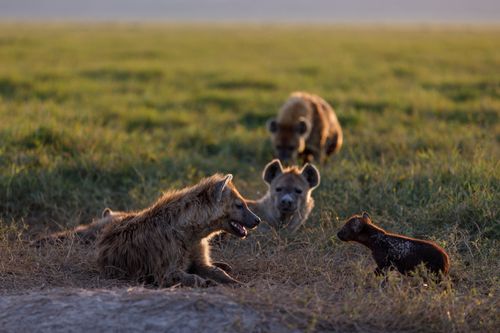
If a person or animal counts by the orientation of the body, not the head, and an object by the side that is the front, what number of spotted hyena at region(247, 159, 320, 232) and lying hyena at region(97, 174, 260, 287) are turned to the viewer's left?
0

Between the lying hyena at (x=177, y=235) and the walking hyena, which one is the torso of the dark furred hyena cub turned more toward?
the lying hyena

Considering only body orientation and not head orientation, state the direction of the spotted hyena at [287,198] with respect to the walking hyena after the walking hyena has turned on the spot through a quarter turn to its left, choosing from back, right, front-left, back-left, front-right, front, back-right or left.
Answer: front-right

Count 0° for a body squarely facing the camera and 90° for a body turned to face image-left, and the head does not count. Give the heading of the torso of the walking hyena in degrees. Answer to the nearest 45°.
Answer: approximately 45°

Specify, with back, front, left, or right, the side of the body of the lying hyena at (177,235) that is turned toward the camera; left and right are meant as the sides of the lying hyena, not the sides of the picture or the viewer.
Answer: right

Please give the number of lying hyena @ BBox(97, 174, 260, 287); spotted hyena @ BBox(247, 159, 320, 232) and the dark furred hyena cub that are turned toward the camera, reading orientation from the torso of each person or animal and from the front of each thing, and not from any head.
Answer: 1

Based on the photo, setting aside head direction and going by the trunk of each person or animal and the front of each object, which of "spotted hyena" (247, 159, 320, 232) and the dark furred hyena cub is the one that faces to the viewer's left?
the dark furred hyena cub

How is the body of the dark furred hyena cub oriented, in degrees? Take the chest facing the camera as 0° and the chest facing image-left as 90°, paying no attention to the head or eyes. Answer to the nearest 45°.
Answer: approximately 90°

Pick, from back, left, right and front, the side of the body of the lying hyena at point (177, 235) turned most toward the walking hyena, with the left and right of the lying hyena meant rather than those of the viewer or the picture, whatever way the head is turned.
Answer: left
